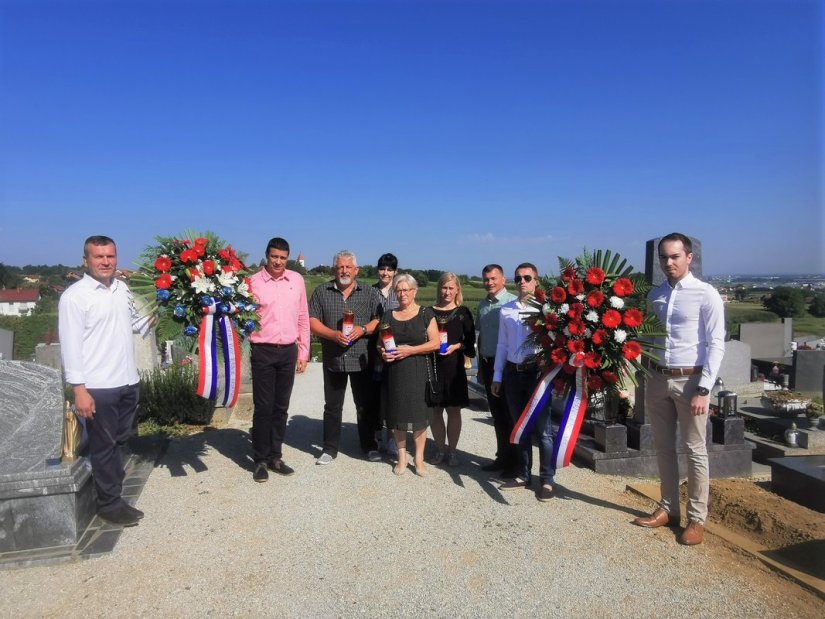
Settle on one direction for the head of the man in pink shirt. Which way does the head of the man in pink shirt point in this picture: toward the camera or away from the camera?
toward the camera

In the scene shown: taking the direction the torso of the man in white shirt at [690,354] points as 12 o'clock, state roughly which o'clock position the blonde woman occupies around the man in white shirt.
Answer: The blonde woman is roughly at 2 o'clock from the man in white shirt.

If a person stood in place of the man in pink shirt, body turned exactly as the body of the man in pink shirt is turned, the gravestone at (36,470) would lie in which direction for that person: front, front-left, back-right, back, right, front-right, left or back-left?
front-right

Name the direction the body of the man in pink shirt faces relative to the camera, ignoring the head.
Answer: toward the camera

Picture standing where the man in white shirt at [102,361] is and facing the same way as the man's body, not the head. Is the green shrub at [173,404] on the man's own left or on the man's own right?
on the man's own left

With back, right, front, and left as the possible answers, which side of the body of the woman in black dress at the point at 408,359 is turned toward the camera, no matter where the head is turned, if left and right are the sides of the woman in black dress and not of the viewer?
front

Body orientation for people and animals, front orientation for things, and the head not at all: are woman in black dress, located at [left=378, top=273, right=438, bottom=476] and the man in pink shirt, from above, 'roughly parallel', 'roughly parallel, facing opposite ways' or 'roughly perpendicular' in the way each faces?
roughly parallel

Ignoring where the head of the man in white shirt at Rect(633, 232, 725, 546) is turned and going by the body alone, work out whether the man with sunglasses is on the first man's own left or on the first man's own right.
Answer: on the first man's own right

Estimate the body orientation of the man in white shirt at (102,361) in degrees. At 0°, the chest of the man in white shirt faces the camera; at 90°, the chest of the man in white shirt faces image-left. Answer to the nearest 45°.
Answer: approximately 315°

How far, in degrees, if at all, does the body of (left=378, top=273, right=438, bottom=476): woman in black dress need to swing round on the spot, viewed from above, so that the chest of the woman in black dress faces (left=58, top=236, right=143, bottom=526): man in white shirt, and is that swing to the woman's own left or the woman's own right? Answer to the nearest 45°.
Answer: approximately 45° to the woman's own right

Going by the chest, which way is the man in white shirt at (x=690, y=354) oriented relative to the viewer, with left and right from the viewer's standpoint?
facing the viewer and to the left of the viewer

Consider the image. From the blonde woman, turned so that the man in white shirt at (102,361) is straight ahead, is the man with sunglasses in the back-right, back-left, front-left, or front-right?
back-left
